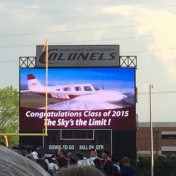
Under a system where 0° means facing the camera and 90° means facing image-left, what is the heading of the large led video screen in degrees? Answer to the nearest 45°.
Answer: approximately 0°
